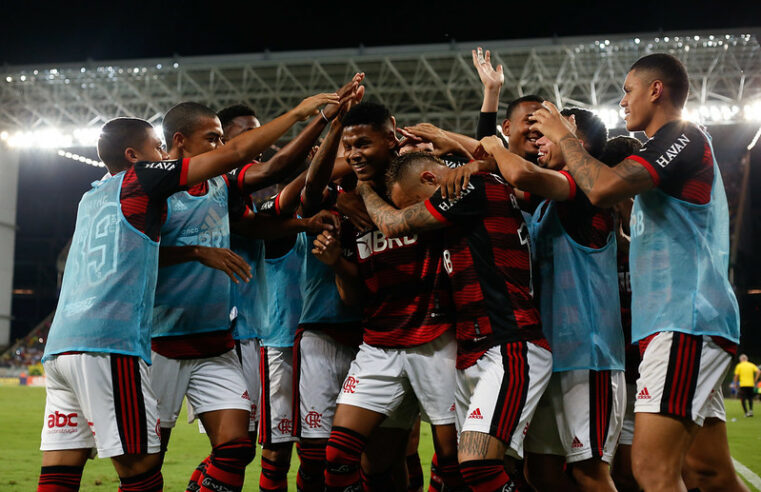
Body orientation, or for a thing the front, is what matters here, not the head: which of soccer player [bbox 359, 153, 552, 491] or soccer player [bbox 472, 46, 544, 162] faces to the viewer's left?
soccer player [bbox 359, 153, 552, 491]

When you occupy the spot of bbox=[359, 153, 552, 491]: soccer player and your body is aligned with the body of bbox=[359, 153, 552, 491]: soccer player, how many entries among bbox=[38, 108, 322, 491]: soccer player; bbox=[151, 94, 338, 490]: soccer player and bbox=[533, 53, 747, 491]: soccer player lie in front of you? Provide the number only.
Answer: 2

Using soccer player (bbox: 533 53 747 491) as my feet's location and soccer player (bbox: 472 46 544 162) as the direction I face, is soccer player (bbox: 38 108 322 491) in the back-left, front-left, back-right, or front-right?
front-left

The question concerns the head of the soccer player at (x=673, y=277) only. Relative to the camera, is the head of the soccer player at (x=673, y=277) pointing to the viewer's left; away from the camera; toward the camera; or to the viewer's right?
to the viewer's left

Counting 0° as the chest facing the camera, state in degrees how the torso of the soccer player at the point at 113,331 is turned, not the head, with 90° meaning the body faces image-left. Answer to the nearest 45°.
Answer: approximately 225°

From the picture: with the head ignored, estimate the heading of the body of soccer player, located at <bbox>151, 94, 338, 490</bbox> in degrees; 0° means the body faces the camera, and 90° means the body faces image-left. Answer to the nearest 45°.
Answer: approximately 315°

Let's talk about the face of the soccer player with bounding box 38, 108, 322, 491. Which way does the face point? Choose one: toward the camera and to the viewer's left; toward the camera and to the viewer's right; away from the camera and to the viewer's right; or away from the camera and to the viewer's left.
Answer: away from the camera and to the viewer's right

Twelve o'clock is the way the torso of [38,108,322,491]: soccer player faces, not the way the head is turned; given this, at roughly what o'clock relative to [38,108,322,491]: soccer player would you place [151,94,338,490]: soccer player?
[151,94,338,490]: soccer player is roughly at 12 o'clock from [38,108,322,491]: soccer player.

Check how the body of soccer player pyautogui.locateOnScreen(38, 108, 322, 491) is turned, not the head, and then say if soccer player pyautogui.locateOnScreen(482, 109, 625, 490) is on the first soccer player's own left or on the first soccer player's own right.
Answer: on the first soccer player's own right

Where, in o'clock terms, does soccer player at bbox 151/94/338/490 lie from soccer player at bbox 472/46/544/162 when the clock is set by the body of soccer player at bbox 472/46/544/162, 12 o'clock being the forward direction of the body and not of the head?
soccer player at bbox 151/94/338/490 is roughly at 4 o'clock from soccer player at bbox 472/46/544/162.

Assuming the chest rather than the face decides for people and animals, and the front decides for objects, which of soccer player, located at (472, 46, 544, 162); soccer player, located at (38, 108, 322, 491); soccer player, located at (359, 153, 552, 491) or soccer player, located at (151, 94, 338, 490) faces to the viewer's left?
soccer player, located at (359, 153, 552, 491)
